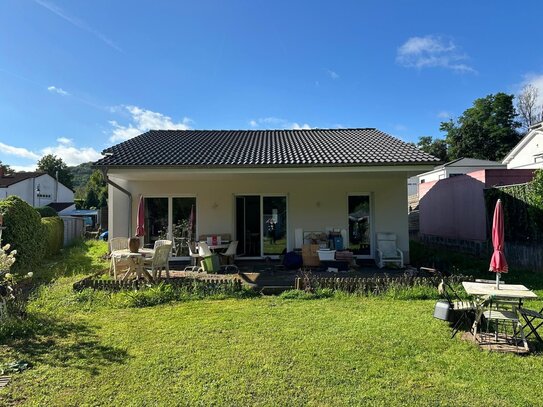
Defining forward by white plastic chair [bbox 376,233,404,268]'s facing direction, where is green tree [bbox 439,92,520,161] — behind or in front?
behind

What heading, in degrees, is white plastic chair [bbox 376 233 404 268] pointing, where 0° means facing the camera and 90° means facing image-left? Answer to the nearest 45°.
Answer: approximately 0°

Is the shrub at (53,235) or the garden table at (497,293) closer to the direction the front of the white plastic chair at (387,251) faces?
the garden table

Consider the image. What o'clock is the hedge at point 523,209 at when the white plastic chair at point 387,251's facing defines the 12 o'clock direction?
The hedge is roughly at 9 o'clock from the white plastic chair.

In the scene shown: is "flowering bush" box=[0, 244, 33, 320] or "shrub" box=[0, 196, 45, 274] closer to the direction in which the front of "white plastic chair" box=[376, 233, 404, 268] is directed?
the flowering bush

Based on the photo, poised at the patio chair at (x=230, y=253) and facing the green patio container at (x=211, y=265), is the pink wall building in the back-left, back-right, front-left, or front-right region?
back-left

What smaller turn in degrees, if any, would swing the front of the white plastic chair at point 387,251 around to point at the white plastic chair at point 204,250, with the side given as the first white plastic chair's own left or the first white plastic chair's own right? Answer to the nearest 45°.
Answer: approximately 45° to the first white plastic chair's own right

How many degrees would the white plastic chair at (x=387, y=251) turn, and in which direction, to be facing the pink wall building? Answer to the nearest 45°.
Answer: approximately 135° to its left

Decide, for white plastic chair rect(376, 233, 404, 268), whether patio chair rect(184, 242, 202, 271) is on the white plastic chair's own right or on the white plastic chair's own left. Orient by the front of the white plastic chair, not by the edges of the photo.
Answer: on the white plastic chair's own right
